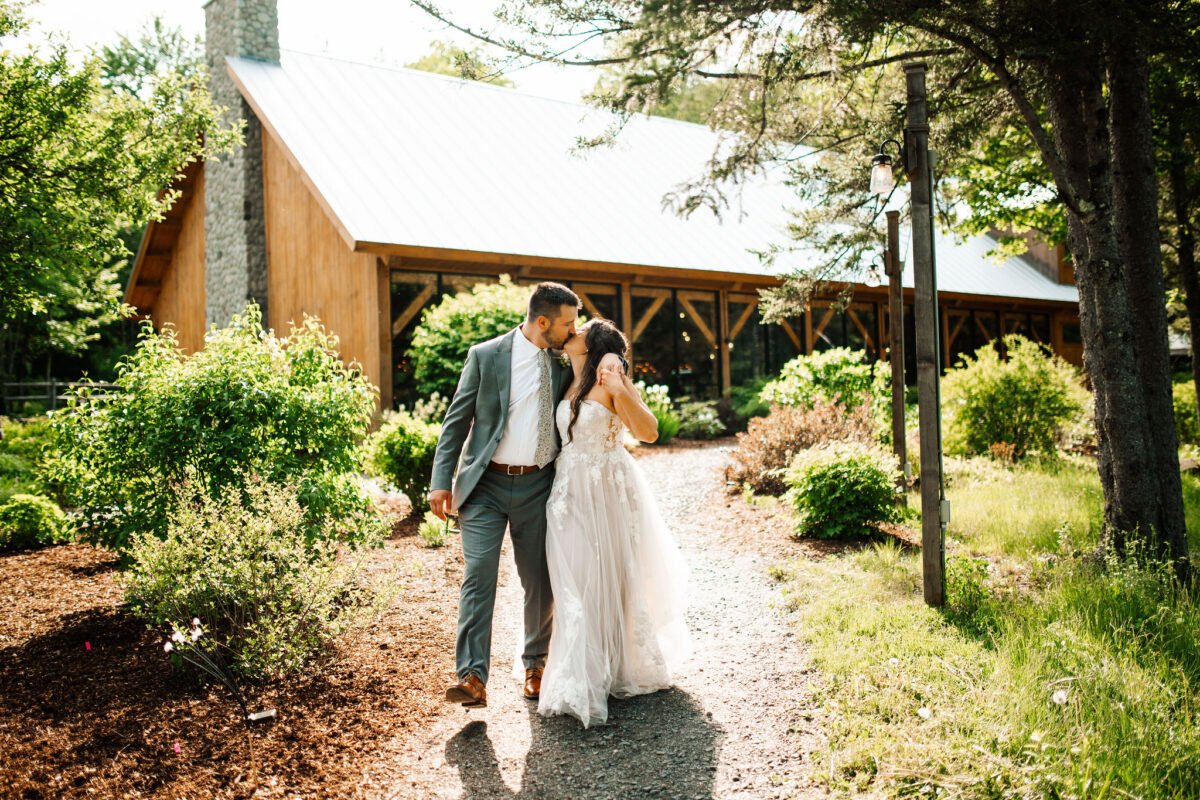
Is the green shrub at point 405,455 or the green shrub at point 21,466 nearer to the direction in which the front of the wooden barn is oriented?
the green shrub at point 405,455

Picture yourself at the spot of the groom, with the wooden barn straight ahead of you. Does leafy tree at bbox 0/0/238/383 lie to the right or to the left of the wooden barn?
left

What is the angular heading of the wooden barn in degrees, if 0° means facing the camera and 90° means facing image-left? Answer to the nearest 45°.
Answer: approximately 315°

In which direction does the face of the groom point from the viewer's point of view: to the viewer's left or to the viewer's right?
to the viewer's right

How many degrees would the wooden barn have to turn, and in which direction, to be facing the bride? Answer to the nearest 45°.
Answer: approximately 45° to its right

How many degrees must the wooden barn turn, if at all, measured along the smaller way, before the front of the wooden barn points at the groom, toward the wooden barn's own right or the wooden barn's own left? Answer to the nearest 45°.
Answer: approximately 45° to the wooden barn's own right

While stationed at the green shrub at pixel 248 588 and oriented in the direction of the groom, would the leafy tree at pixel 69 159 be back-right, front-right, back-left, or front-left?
back-left

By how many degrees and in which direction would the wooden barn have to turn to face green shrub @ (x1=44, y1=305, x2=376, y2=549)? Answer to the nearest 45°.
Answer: approximately 45° to its right

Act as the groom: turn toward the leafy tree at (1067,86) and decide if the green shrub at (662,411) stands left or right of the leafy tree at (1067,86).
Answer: left

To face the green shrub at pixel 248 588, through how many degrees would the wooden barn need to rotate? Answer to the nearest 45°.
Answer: approximately 45° to its right

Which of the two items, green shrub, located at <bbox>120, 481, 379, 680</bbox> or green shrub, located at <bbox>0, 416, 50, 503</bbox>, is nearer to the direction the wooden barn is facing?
the green shrub, located at <bbox>120, 481, 379, 680</bbox>

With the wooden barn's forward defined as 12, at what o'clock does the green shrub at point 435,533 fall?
The green shrub is roughly at 1 o'clock from the wooden barn.

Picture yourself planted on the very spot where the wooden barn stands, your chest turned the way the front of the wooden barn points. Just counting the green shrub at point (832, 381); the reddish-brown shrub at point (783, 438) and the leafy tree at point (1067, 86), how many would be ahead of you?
3
